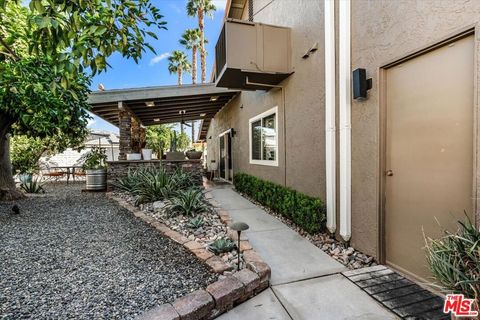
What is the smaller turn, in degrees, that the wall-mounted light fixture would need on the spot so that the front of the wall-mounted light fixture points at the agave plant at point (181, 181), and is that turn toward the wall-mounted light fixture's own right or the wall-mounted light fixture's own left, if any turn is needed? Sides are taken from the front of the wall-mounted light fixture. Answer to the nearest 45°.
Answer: approximately 45° to the wall-mounted light fixture's own right

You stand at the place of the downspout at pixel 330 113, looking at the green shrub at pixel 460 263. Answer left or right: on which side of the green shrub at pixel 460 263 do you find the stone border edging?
right

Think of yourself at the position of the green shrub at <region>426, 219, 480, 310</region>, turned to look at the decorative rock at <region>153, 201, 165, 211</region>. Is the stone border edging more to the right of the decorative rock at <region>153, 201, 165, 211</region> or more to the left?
left

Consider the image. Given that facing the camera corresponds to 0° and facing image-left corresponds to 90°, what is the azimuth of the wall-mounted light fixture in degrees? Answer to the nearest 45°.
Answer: approximately 90°

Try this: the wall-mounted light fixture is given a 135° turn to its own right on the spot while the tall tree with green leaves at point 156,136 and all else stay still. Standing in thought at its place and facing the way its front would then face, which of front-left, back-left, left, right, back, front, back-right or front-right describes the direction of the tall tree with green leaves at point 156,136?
left

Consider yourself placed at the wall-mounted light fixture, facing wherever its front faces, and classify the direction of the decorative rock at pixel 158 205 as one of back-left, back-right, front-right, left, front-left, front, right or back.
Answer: front

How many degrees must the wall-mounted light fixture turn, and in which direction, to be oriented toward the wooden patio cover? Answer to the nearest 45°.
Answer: approximately 45° to its right

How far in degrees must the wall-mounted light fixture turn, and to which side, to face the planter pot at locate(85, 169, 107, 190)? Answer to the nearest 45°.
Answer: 0° — it already faces it

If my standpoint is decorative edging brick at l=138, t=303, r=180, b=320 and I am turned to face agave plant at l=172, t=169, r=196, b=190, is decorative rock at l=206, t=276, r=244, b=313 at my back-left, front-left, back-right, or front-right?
front-right

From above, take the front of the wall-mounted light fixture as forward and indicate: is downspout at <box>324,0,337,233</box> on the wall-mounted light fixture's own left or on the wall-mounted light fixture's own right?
on the wall-mounted light fixture's own right

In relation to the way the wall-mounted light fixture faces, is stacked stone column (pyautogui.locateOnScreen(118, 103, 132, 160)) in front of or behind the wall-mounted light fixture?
in front

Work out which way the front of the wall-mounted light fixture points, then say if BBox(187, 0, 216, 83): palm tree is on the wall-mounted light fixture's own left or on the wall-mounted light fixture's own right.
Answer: on the wall-mounted light fixture's own right
